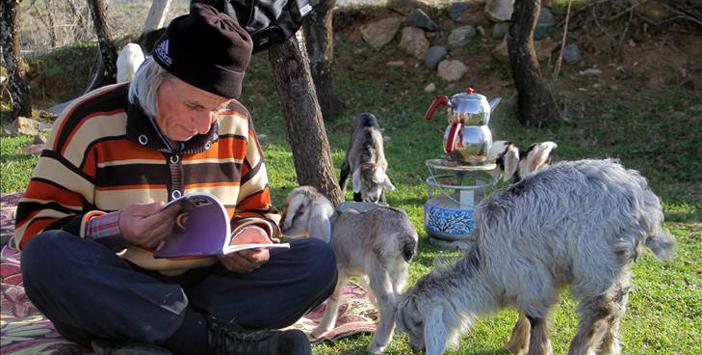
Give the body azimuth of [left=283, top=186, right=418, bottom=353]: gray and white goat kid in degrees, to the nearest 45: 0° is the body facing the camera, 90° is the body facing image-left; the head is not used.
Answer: approximately 135°

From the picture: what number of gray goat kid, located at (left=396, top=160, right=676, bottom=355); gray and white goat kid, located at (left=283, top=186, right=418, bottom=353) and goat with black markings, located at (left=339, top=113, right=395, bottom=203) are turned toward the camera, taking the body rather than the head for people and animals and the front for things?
1

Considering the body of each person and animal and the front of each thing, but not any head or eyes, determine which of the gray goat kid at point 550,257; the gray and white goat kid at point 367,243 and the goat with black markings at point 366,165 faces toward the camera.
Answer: the goat with black markings

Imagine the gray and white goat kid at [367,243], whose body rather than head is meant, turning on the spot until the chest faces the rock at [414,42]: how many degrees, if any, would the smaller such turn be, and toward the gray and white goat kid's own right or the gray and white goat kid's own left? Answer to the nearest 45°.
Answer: approximately 45° to the gray and white goat kid's own right

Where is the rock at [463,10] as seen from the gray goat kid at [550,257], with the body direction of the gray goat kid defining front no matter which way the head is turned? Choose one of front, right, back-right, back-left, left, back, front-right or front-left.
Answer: right

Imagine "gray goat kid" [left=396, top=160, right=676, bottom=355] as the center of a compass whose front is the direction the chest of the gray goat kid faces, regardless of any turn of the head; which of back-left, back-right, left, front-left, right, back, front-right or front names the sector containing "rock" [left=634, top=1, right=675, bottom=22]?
right

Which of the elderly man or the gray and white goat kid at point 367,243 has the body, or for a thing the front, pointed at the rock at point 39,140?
the gray and white goat kid

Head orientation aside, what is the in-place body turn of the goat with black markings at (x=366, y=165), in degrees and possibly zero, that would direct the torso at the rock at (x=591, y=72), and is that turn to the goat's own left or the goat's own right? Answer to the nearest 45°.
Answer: approximately 135° to the goat's own left

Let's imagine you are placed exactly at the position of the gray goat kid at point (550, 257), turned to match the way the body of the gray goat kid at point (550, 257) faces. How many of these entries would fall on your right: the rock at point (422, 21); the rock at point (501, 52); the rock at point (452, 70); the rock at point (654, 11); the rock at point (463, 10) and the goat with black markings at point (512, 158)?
6

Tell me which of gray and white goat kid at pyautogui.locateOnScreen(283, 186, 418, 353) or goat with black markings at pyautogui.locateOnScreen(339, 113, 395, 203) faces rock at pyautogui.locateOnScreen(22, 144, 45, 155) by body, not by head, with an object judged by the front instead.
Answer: the gray and white goat kid

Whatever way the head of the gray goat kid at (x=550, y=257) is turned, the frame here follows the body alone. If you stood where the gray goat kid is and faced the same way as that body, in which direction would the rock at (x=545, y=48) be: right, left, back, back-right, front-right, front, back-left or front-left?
right

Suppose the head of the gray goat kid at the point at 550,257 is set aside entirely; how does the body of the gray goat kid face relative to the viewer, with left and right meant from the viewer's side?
facing to the left of the viewer

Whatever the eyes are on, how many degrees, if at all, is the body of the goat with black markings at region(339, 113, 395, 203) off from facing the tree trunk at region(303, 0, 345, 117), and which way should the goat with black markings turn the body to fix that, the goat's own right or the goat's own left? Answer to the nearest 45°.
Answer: approximately 180°

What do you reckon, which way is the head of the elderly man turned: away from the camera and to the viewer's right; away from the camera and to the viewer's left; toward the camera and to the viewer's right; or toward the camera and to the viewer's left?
toward the camera and to the viewer's right

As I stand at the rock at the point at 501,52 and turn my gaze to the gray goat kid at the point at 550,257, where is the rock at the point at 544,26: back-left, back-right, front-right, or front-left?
back-left

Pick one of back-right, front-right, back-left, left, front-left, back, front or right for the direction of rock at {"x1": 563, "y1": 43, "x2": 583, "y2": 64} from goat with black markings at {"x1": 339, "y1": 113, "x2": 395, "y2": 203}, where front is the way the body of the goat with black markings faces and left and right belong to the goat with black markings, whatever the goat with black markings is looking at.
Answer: back-left

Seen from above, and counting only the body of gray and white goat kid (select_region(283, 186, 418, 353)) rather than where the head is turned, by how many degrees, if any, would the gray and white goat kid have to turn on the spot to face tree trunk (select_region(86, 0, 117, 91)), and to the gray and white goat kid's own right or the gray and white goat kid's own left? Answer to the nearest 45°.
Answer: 0° — it already faces it

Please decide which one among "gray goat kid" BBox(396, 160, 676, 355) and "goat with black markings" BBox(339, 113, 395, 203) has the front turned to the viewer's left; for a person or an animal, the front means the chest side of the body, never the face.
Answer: the gray goat kid

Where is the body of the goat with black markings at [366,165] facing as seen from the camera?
toward the camera

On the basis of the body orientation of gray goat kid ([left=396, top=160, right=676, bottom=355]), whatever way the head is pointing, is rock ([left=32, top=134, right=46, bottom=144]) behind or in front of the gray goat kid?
in front
